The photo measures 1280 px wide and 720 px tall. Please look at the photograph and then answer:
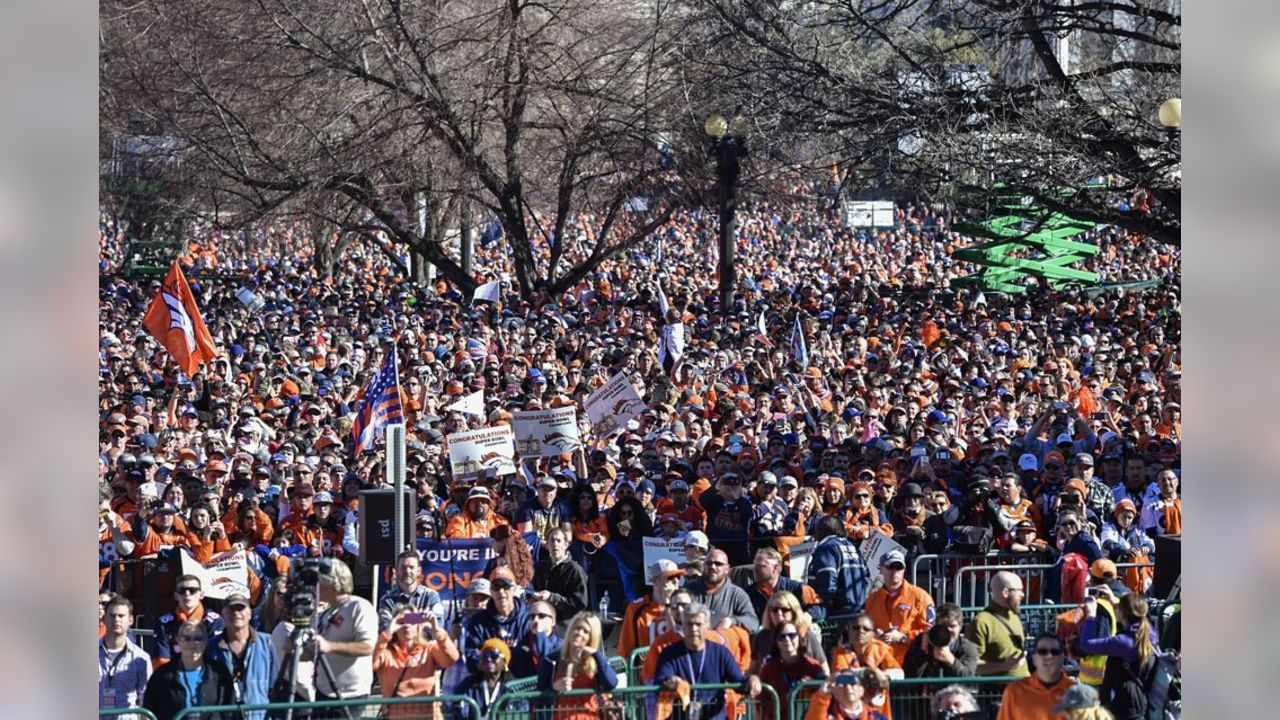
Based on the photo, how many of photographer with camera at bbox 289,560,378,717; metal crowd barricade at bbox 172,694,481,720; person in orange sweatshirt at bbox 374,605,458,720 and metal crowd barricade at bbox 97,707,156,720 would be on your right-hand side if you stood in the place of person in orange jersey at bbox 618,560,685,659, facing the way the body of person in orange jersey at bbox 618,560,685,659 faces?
4

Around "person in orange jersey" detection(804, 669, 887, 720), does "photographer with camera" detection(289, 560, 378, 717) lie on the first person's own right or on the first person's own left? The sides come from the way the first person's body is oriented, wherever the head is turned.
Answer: on the first person's own right

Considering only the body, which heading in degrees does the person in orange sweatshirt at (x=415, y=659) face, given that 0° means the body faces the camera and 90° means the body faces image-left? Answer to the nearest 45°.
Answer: approximately 0°

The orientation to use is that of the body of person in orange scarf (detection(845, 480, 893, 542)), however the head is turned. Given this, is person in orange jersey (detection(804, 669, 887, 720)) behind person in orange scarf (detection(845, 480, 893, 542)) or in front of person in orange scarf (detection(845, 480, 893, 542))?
in front

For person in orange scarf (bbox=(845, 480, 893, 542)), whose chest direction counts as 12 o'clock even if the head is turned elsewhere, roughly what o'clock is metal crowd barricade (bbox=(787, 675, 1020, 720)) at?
The metal crowd barricade is roughly at 12 o'clock from the person in orange scarf.

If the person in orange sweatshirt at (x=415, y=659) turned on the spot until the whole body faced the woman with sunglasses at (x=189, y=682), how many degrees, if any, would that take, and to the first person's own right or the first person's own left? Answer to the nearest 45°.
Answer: approximately 90° to the first person's own right

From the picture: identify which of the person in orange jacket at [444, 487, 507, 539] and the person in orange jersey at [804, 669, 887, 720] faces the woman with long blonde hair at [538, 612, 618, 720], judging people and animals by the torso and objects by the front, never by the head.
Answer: the person in orange jacket at [444, 487, 507, 539]

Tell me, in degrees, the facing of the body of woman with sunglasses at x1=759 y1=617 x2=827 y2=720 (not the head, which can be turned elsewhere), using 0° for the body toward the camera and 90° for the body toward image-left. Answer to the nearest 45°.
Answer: approximately 0°

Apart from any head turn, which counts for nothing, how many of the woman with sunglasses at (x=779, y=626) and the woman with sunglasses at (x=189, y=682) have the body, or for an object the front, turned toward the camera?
2
